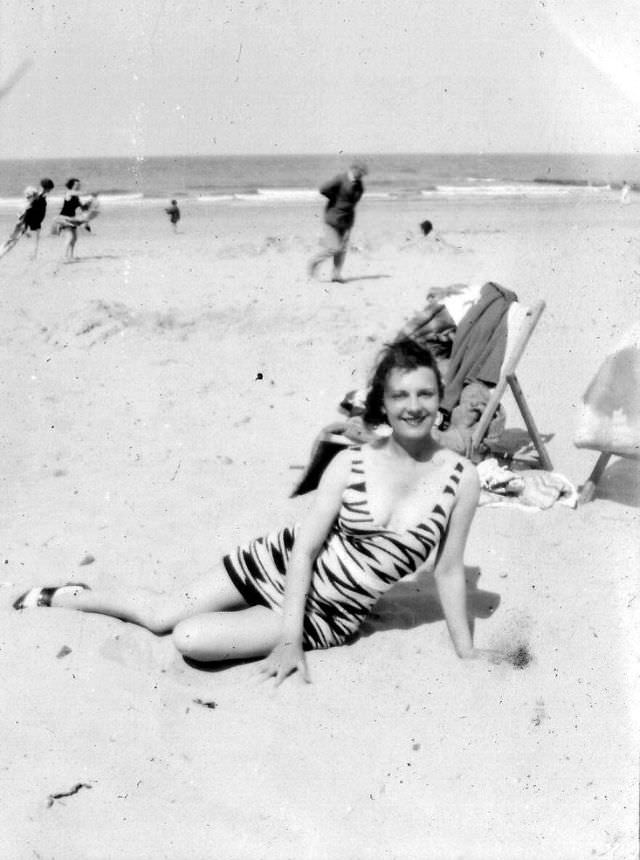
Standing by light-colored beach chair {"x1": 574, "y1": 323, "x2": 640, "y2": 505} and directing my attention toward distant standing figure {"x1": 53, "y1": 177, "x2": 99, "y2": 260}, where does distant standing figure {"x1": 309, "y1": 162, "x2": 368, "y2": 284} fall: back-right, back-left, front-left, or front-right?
front-right

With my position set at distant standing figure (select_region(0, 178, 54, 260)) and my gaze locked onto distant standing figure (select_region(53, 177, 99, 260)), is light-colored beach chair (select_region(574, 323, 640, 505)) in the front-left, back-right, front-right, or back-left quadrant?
front-right

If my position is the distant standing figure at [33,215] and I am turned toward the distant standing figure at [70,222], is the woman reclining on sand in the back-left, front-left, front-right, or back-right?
front-right

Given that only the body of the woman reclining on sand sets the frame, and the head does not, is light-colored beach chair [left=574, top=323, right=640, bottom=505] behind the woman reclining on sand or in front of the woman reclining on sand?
behind

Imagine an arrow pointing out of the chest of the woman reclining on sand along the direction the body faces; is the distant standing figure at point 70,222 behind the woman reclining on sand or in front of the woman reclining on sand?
behind

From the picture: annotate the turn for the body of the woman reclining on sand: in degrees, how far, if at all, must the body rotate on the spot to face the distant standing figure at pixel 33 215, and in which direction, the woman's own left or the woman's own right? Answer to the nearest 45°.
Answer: approximately 180°

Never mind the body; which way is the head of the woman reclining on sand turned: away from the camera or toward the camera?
toward the camera

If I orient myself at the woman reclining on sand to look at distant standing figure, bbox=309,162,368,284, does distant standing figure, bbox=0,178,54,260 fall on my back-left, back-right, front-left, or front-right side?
front-left

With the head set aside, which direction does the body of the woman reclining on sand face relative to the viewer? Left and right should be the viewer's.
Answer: facing the viewer

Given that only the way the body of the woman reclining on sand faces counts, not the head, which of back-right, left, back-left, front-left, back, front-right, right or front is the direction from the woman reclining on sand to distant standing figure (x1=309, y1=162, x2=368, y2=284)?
back
